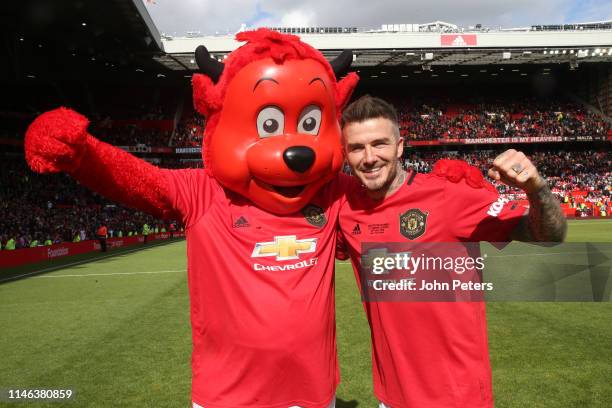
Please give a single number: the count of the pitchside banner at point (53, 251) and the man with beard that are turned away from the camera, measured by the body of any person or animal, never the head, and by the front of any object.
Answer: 0

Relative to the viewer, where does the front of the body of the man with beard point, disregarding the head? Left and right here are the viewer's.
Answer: facing the viewer and to the left of the viewer

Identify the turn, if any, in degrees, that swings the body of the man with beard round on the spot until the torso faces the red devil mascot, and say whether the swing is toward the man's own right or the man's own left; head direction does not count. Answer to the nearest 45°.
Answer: approximately 45° to the man's own right

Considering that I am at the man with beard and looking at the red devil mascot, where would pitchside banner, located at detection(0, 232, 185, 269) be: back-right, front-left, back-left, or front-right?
front-right

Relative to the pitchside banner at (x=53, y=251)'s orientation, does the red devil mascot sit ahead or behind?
ahead

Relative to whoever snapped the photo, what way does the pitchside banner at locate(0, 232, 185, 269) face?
facing the viewer and to the right of the viewer

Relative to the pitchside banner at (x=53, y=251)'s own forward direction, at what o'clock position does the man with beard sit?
The man with beard is roughly at 1 o'clock from the pitchside banner.

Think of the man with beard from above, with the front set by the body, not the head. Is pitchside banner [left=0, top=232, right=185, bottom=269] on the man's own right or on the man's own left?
on the man's own right

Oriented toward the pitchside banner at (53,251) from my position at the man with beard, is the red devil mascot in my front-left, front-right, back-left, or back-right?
front-left

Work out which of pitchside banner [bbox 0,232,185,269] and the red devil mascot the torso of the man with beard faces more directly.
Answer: the red devil mascot
